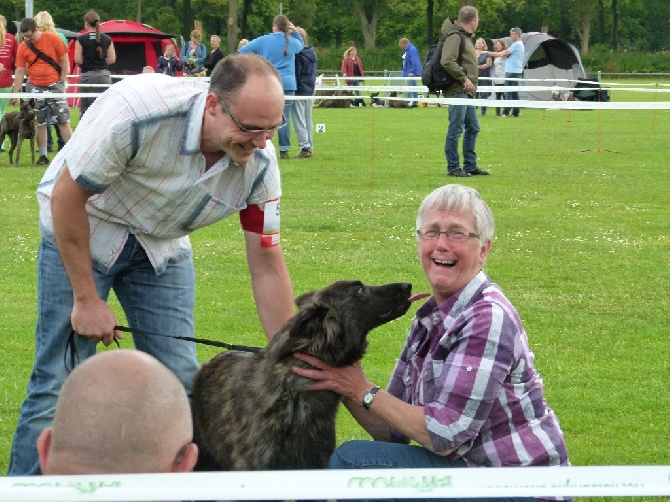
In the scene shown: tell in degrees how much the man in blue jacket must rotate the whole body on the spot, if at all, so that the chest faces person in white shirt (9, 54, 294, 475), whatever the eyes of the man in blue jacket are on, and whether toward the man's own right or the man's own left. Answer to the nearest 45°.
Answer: approximately 90° to the man's own left

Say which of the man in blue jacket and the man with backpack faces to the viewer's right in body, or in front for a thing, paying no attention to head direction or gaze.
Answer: the man with backpack

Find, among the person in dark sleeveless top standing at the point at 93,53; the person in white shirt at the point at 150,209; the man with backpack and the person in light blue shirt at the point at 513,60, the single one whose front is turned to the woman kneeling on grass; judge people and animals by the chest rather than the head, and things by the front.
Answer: the person in white shirt at the point at 150,209

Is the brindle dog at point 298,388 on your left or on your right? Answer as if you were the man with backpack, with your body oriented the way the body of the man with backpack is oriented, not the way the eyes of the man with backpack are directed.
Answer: on your right

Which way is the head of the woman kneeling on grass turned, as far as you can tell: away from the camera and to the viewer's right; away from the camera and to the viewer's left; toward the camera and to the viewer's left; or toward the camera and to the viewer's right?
toward the camera and to the viewer's left

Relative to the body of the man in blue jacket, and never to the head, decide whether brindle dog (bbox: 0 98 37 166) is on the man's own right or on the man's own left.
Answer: on the man's own left

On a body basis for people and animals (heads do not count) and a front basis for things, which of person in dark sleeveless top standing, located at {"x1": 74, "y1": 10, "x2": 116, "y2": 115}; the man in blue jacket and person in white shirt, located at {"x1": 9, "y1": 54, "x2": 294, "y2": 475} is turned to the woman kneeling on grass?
the person in white shirt

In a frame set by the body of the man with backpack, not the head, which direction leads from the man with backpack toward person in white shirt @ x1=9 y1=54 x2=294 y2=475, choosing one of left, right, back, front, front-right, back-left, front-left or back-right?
right

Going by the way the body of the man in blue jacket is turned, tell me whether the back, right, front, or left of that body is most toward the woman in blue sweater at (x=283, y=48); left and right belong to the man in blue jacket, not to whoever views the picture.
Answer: left
